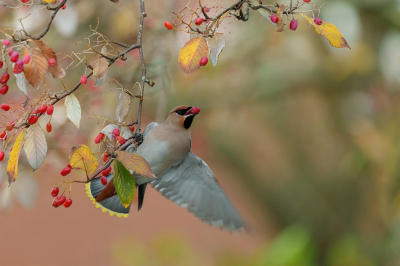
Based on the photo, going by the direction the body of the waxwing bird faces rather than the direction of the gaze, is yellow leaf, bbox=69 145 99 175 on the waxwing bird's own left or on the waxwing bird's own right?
on the waxwing bird's own right

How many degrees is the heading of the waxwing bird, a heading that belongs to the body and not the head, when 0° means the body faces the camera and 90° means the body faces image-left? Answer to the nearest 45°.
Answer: approximately 315°
